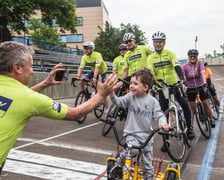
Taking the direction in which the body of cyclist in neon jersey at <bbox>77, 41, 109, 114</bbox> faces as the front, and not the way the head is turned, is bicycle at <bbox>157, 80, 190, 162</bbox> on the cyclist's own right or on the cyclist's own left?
on the cyclist's own left

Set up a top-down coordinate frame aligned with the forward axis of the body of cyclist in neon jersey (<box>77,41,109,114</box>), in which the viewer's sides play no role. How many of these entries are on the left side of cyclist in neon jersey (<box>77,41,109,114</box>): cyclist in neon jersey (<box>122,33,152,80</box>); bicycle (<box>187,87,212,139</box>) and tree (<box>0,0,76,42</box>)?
2

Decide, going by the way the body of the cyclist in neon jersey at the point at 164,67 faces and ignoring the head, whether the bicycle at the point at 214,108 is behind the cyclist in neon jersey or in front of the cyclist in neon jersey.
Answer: behind

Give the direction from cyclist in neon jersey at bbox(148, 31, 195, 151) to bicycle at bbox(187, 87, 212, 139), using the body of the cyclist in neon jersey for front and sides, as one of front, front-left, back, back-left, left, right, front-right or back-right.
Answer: back-left

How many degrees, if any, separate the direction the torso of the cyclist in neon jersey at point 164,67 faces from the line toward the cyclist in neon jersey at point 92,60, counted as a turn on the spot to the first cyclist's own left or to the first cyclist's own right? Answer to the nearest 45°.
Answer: approximately 135° to the first cyclist's own right
